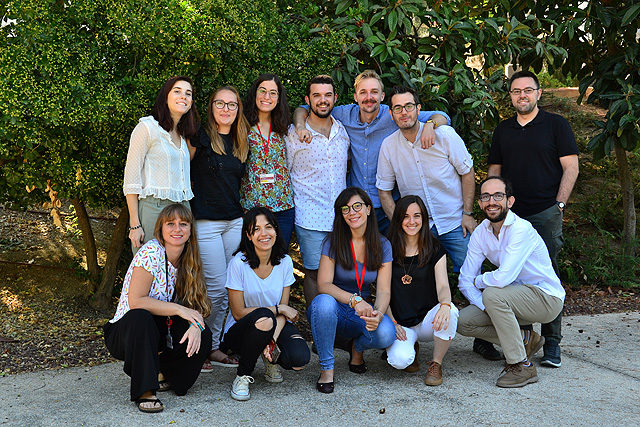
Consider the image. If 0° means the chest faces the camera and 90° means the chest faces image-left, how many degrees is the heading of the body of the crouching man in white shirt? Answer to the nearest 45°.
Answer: approximately 45°

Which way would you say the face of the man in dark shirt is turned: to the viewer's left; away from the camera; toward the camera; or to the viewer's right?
toward the camera

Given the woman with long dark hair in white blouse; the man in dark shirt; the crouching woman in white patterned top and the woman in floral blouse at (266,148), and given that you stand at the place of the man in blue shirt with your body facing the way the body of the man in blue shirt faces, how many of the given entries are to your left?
1

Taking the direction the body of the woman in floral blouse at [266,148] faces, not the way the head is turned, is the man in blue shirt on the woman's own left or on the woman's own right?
on the woman's own left

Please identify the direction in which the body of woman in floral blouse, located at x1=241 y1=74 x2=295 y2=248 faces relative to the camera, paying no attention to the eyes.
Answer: toward the camera

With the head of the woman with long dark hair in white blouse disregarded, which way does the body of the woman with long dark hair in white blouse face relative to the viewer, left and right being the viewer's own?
facing the viewer and to the right of the viewer

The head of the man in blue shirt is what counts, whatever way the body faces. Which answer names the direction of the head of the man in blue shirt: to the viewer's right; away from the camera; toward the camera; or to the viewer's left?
toward the camera

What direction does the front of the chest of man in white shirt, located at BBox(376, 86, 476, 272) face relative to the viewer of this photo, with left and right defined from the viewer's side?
facing the viewer

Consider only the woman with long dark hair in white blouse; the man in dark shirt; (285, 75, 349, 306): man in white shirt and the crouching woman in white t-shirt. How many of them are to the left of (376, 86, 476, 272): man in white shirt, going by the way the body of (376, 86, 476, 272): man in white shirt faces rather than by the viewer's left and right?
1

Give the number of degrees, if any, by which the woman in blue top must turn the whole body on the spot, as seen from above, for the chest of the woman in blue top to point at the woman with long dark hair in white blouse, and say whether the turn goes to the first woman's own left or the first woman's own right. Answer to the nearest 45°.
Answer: approximately 90° to the first woman's own right

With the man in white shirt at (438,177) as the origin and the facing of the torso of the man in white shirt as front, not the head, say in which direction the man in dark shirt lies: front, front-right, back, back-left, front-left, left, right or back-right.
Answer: left

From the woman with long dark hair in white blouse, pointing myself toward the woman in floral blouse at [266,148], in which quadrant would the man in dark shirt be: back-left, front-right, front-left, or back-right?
front-right

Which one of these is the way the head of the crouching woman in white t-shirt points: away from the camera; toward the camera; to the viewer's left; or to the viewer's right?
toward the camera

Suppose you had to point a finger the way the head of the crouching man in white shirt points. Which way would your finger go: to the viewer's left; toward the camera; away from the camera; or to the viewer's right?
toward the camera

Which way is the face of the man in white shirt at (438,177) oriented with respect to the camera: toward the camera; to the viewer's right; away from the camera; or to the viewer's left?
toward the camera

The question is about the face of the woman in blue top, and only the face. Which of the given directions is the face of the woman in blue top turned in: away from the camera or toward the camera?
toward the camera

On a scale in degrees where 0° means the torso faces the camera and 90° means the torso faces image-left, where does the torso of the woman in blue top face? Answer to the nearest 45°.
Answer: approximately 0°
